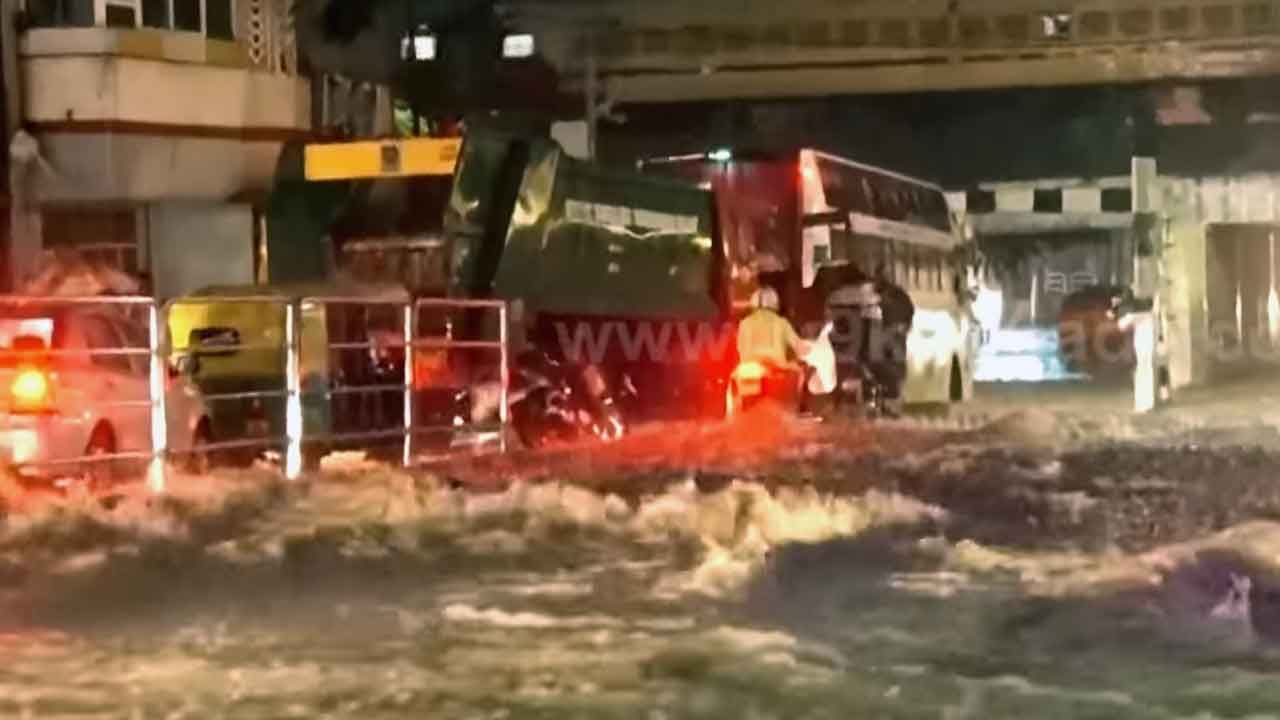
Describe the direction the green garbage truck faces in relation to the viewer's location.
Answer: facing away from the viewer and to the right of the viewer

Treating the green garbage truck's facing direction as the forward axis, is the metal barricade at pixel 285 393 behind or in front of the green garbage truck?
behind

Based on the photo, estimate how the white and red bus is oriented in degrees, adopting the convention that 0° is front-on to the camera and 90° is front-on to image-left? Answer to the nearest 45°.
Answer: approximately 225°

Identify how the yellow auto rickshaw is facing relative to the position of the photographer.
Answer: facing away from the viewer and to the right of the viewer

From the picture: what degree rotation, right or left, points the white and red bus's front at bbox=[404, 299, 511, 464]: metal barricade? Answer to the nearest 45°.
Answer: approximately 180°

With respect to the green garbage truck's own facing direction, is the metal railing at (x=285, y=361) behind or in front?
behind
